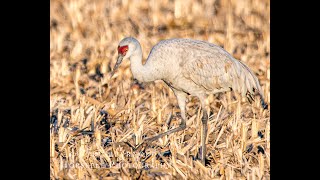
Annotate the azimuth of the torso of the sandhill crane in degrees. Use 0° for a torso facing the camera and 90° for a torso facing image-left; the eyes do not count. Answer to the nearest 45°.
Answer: approximately 90°
